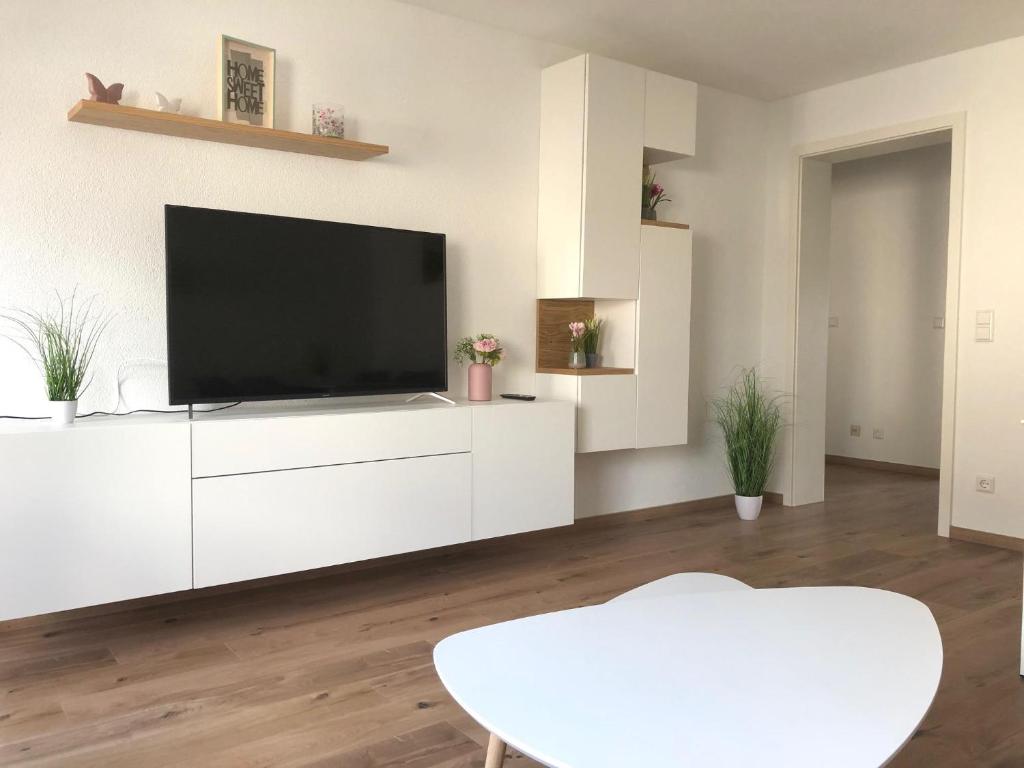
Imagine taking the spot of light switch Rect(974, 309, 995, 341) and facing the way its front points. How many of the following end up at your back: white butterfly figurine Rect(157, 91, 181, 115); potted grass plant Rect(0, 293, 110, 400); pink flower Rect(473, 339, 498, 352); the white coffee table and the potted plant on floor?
0

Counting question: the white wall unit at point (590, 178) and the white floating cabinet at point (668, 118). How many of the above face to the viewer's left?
0

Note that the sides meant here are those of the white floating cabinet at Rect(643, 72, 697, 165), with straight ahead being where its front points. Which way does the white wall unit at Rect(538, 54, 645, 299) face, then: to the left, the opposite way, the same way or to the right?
the same way

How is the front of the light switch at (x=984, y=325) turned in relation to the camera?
facing the viewer and to the left of the viewer

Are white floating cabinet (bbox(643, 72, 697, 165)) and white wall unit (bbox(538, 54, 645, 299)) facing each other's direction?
no

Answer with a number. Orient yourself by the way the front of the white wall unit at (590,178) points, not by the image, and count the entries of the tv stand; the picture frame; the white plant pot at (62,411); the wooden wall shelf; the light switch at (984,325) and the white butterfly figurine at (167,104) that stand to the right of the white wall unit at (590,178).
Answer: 5

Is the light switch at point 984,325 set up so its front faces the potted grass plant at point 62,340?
yes

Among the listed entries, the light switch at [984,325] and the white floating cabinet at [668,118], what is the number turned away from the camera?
0

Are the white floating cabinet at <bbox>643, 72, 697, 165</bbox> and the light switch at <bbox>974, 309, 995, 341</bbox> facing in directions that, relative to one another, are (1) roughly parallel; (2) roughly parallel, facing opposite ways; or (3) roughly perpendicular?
roughly perpendicular

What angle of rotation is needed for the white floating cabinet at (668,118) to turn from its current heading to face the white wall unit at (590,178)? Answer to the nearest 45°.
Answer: approximately 90° to its right

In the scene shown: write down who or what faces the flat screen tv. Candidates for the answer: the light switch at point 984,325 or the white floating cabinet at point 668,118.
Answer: the light switch

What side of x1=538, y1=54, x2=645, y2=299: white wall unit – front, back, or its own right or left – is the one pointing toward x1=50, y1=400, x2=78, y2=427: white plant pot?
right

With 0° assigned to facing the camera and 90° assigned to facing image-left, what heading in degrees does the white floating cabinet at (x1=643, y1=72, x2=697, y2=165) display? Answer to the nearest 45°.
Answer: approximately 315°

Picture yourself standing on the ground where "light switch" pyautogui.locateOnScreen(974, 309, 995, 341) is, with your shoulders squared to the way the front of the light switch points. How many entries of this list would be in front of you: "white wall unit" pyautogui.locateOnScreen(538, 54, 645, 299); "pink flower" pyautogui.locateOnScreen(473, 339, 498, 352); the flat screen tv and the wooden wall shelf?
4

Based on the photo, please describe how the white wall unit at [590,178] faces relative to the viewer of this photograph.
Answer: facing the viewer and to the right of the viewer

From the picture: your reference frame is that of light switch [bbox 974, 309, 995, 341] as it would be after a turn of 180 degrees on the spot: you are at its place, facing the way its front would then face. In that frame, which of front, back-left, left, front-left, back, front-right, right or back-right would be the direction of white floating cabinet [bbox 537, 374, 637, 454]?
back
